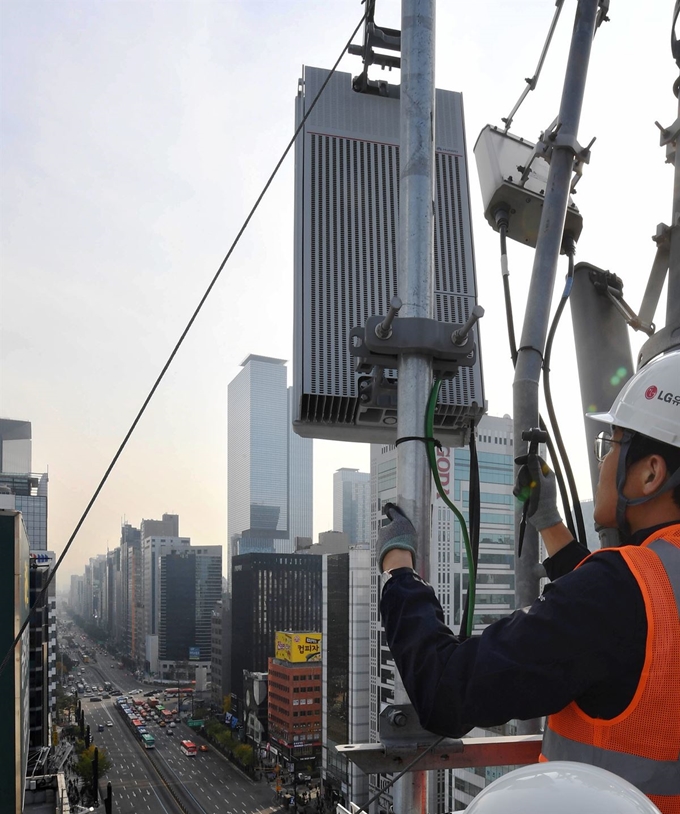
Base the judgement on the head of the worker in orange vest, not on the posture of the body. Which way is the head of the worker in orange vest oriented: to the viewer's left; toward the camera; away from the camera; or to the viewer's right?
to the viewer's left

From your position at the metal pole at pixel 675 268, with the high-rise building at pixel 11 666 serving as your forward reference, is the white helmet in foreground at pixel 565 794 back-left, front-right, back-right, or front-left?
back-left

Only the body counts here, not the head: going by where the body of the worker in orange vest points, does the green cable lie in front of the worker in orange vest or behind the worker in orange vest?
in front

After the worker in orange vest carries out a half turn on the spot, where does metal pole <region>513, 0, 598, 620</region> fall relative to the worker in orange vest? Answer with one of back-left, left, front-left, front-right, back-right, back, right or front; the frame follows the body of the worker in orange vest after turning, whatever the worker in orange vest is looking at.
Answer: back-left

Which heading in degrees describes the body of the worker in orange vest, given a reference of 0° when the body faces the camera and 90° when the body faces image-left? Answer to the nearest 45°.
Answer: approximately 135°

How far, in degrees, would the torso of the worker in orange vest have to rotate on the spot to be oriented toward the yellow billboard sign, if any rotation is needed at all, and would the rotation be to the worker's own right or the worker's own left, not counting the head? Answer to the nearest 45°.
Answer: approximately 45° to the worker's own right
